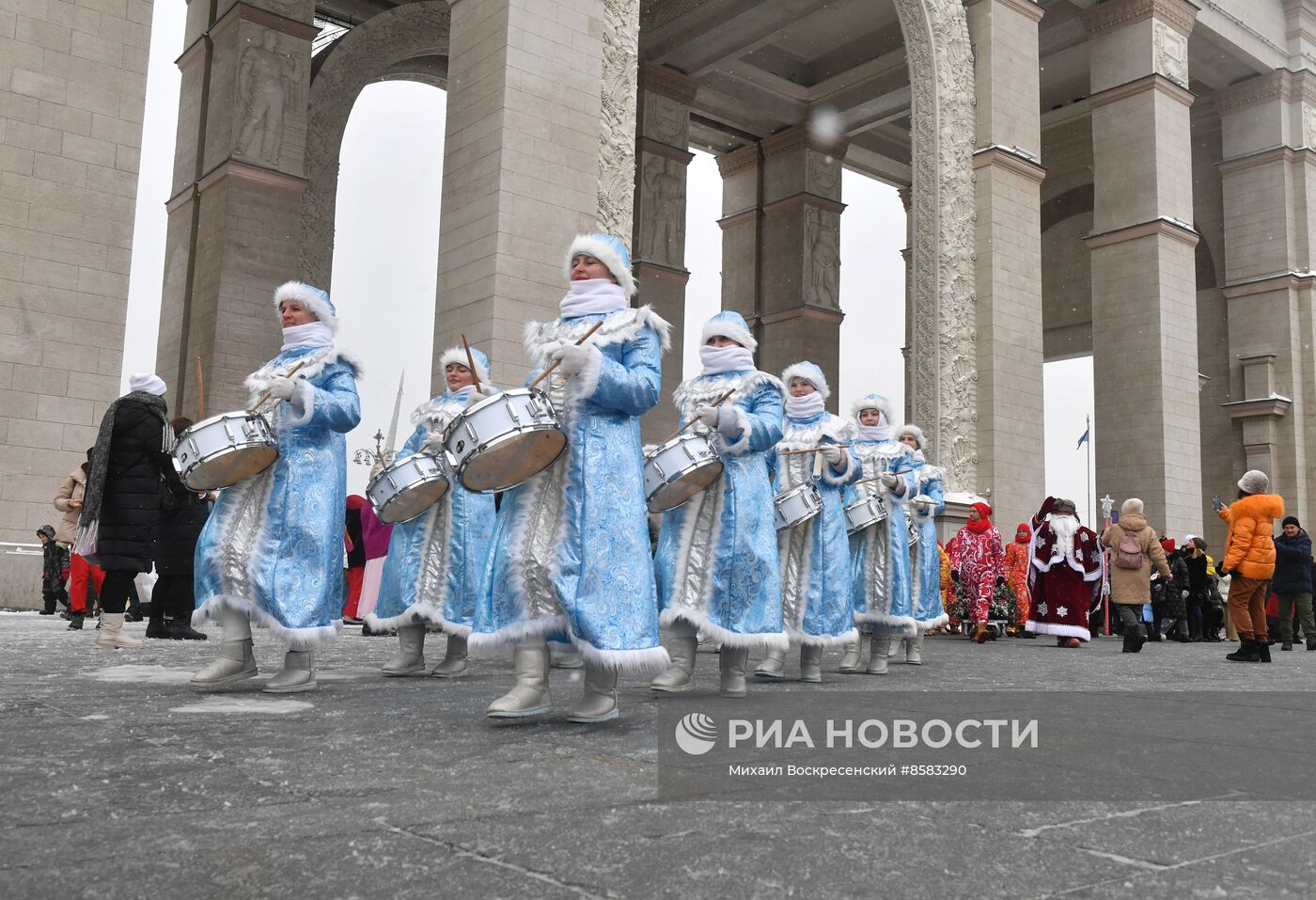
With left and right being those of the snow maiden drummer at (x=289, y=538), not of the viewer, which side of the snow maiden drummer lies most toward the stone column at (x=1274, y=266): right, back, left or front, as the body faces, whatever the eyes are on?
back

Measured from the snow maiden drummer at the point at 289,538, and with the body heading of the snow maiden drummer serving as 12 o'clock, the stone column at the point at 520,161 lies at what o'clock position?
The stone column is roughly at 5 o'clock from the snow maiden drummer.

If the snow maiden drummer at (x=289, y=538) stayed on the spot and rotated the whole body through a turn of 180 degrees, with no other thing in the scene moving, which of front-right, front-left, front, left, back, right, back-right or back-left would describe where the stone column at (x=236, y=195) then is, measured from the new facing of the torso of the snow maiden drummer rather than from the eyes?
front-left

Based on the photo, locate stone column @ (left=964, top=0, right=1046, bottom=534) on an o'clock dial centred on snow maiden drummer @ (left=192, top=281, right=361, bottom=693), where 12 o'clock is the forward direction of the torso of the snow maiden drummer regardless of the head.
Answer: The stone column is roughly at 6 o'clock from the snow maiden drummer.

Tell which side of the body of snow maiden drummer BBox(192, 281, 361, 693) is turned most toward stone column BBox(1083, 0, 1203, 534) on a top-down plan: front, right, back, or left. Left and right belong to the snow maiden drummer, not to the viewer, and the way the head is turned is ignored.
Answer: back

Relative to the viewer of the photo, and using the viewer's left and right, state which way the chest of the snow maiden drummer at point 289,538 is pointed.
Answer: facing the viewer and to the left of the viewer

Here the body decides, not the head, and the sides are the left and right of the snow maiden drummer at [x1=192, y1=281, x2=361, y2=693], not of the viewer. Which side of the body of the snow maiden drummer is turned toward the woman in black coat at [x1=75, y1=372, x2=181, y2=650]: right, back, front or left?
right
